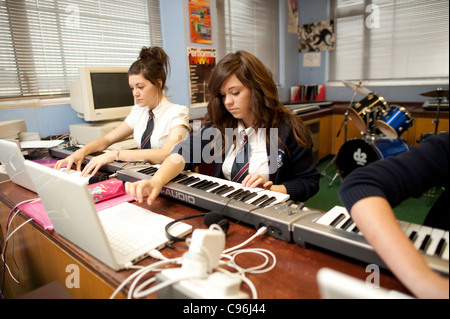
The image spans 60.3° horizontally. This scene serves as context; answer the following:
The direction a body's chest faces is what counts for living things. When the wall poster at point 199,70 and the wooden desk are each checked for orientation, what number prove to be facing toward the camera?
1

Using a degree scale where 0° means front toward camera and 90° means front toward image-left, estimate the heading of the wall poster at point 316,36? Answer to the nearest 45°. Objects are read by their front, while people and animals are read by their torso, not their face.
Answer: approximately 45°

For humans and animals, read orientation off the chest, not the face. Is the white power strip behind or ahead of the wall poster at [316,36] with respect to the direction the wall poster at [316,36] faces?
ahead

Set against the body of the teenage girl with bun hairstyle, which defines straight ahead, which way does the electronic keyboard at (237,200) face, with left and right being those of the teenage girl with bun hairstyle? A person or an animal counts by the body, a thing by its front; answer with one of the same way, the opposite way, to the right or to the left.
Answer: the opposite way

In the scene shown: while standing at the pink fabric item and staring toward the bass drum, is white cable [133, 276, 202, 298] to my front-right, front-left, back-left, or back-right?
back-right

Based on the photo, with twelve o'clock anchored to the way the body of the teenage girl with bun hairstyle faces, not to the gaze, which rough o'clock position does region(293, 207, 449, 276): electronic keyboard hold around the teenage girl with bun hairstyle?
The electronic keyboard is roughly at 10 o'clock from the teenage girl with bun hairstyle.

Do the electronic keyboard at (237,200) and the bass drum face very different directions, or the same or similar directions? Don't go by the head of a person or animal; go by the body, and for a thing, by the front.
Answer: very different directions

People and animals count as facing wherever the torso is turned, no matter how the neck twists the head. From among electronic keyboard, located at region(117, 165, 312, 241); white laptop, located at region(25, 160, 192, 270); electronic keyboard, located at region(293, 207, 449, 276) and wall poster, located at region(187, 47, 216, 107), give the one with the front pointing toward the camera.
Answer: the wall poster
